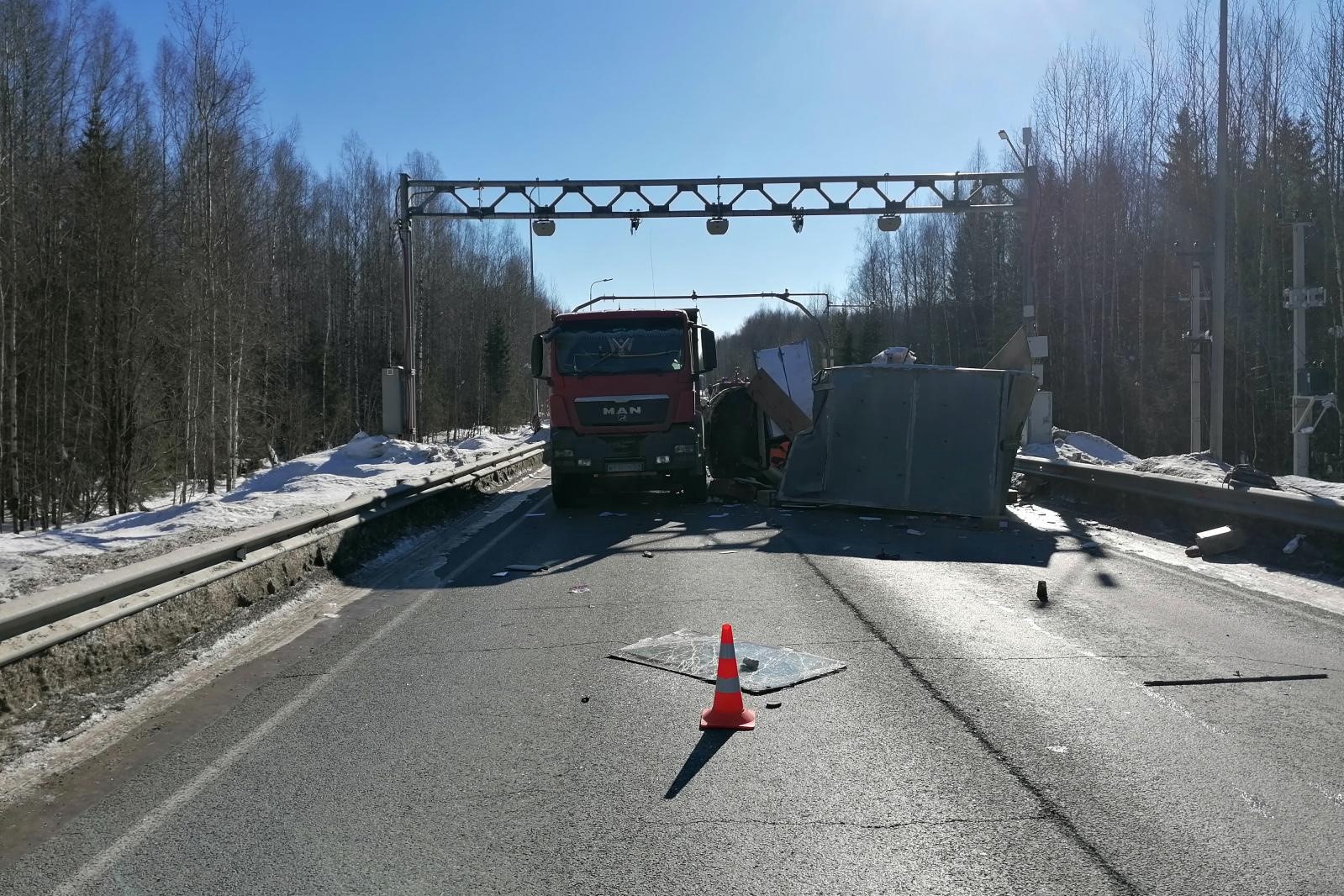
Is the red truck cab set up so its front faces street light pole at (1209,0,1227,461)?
no

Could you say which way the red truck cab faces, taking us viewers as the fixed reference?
facing the viewer

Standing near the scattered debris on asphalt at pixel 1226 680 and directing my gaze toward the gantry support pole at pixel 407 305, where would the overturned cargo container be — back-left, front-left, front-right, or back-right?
front-right

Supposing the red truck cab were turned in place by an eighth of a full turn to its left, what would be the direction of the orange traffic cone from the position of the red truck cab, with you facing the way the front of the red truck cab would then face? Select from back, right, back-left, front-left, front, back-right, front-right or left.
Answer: front-right

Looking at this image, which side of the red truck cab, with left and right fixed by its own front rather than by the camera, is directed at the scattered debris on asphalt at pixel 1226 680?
front

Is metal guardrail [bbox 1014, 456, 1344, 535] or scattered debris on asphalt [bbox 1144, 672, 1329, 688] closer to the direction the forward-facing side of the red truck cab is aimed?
the scattered debris on asphalt

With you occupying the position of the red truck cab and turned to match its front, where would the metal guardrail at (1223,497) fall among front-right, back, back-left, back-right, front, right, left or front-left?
front-left

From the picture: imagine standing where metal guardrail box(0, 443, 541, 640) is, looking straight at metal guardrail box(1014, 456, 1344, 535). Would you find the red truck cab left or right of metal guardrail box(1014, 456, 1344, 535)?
left

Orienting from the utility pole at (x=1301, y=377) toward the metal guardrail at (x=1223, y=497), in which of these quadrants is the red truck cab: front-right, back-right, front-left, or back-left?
front-right

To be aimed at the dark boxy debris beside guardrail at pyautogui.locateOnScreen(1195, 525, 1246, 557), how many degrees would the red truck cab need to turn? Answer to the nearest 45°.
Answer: approximately 45° to its left

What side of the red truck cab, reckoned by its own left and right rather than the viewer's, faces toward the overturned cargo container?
left

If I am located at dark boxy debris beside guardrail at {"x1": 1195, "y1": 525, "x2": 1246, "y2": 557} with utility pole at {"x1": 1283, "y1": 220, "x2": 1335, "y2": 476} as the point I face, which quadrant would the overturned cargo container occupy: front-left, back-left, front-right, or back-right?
front-left
